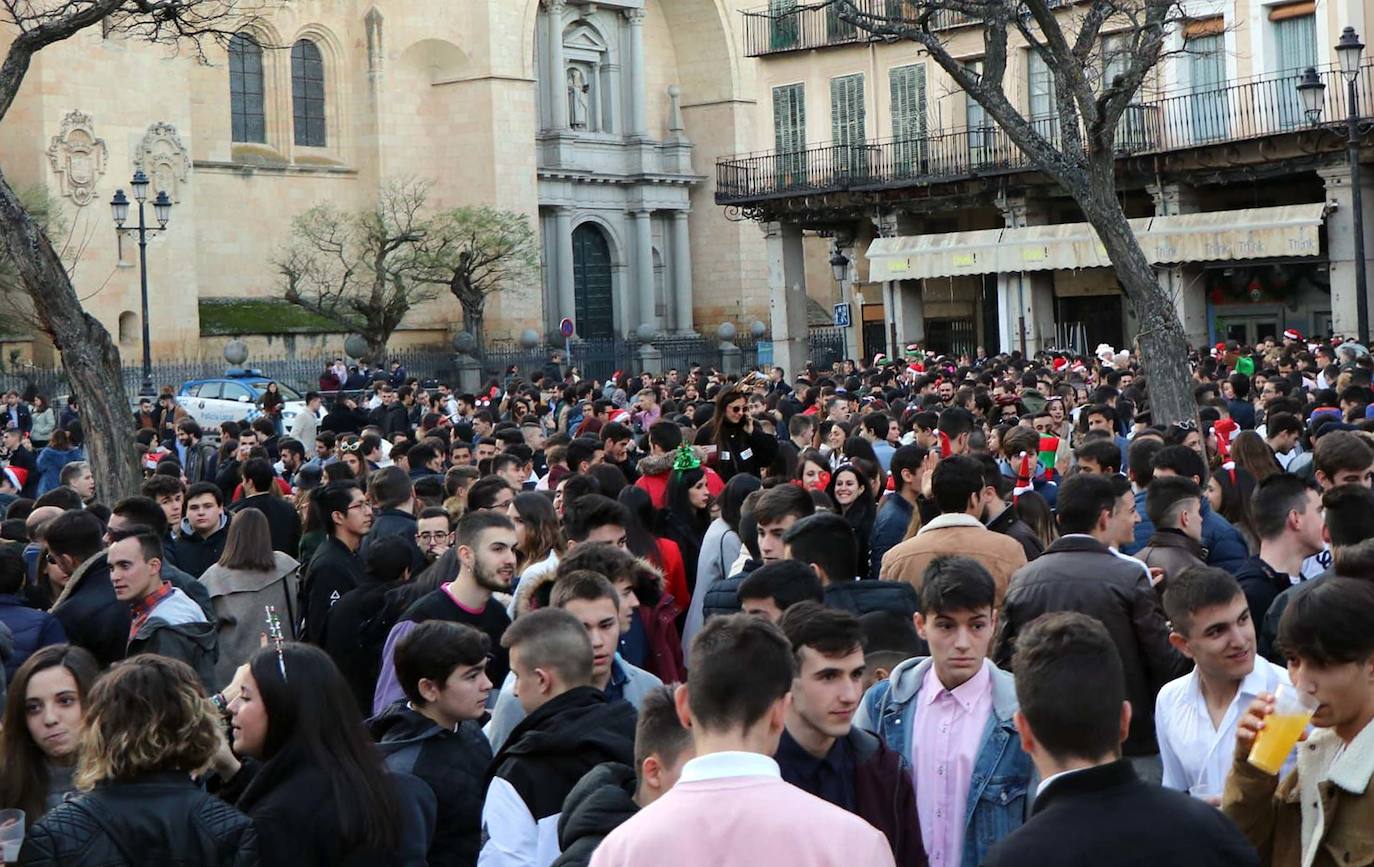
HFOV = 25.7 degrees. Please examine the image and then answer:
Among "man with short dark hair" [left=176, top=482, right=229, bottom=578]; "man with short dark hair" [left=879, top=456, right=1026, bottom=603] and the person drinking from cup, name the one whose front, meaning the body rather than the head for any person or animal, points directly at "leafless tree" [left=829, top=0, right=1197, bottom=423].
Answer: "man with short dark hair" [left=879, top=456, right=1026, bottom=603]

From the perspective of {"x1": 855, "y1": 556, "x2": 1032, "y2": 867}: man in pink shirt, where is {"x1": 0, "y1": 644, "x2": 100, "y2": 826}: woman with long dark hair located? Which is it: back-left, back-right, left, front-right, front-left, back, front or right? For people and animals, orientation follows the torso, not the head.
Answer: right

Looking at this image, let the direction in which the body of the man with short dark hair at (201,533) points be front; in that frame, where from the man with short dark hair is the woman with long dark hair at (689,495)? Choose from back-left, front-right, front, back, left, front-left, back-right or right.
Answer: left

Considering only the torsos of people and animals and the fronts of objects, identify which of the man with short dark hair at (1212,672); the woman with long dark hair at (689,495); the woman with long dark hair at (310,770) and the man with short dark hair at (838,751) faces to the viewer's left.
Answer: the woman with long dark hair at (310,770)

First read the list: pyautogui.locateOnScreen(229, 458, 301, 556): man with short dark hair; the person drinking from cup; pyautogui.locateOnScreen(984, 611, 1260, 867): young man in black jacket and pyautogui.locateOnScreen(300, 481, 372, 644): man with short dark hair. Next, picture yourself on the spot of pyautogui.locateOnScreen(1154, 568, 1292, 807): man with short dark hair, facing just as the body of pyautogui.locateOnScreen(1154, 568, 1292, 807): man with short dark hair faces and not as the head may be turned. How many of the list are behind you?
2

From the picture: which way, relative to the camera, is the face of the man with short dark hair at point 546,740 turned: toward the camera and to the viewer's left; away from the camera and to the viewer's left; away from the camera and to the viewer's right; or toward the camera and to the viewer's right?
away from the camera and to the viewer's left

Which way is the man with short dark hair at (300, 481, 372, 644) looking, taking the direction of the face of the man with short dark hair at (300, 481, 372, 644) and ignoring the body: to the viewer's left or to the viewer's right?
to the viewer's right

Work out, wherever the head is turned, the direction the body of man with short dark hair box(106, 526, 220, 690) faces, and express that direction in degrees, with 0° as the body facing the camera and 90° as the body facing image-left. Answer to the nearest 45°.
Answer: approximately 45°

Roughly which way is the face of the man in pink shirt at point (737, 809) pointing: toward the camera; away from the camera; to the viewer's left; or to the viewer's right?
away from the camera
